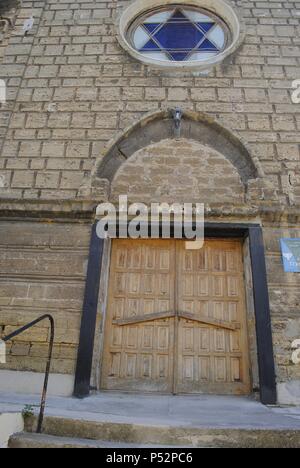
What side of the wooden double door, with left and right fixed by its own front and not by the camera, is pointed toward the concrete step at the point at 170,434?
front

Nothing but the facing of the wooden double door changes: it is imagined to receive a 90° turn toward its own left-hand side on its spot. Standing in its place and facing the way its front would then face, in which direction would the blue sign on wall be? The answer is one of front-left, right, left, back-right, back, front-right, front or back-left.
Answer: front

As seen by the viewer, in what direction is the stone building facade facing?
toward the camera

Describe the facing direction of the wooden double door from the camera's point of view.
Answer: facing the viewer

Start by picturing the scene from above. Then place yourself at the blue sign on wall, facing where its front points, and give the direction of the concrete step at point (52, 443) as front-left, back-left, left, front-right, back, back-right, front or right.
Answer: front-right
